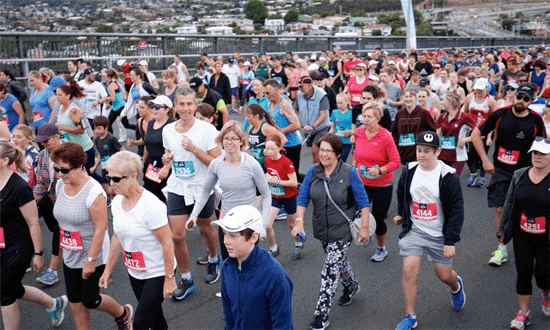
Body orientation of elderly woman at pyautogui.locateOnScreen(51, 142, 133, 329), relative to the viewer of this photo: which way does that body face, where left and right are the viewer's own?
facing the viewer and to the left of the viewer

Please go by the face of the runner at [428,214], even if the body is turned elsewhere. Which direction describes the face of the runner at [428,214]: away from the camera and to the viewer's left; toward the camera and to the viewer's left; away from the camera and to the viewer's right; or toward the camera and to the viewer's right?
toward the camera and to the viewer's left

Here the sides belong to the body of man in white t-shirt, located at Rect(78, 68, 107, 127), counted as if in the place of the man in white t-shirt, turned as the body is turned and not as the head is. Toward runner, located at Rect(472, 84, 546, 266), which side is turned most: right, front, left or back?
left

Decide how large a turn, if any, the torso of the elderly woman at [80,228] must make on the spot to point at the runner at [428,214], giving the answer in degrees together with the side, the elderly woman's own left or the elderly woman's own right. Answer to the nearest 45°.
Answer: approximately 135° to the elderly woman's own left

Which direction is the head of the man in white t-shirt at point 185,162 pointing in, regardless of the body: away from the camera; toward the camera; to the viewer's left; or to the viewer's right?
toward the camera

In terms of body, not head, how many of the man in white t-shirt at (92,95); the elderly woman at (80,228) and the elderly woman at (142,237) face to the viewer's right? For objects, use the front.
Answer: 0

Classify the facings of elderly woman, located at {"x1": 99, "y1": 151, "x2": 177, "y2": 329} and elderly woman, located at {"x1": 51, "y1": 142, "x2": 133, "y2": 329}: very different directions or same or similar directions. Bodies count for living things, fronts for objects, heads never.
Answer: same or similar directions

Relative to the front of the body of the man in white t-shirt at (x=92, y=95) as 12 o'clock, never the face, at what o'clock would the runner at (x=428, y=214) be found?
The runner is roughly at 10 o'clock from the man in white t-shirt.

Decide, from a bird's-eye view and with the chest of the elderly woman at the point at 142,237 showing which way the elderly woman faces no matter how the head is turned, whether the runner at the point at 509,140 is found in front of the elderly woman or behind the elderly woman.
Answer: behind

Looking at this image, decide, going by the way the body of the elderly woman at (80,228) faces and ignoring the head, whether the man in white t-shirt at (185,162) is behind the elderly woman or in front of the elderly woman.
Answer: behind

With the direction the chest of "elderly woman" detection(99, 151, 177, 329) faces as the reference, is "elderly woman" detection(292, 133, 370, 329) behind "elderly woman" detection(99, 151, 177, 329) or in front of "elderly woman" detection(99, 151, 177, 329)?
behind

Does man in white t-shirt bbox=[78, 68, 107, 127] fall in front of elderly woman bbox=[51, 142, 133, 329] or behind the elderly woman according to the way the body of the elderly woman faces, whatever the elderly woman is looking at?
behind

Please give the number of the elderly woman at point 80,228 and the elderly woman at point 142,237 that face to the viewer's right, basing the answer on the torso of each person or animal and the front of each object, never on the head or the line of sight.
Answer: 0
